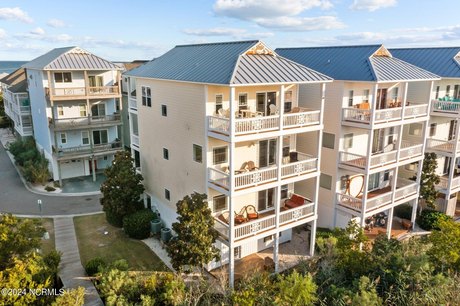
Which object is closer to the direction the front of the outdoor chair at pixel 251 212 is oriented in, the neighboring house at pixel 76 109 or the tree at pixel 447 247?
the tree

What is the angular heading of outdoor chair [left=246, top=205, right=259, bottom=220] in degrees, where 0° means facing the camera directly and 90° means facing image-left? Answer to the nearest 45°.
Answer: approximately 315°

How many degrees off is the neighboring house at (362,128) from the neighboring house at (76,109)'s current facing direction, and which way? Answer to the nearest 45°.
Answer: approximately 45° to its left
